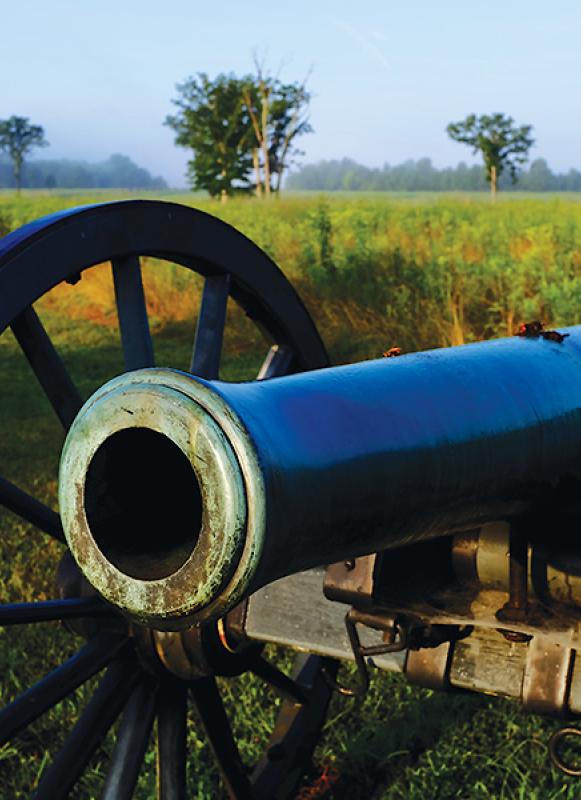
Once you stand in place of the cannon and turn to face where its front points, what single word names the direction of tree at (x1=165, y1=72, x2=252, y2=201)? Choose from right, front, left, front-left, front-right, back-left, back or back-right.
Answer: back-right

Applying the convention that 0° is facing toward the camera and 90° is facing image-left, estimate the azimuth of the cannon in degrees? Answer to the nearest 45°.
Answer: approximately 45°
